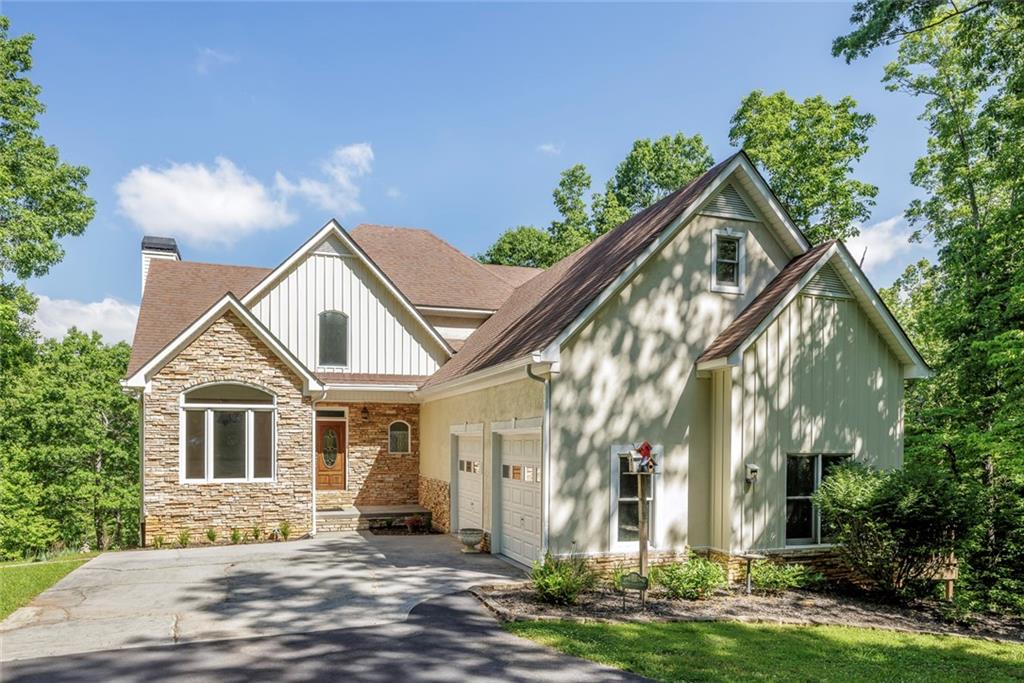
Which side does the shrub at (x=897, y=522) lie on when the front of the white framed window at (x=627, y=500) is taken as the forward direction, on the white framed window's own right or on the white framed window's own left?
on the white framed window's own left

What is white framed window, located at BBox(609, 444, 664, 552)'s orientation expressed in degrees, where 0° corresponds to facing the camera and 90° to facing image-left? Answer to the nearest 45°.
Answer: approximately 0°

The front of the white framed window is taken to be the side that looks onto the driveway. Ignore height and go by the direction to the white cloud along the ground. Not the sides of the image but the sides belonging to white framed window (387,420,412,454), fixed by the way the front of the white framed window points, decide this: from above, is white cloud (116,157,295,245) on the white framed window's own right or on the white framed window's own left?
on the white framed window's own right
